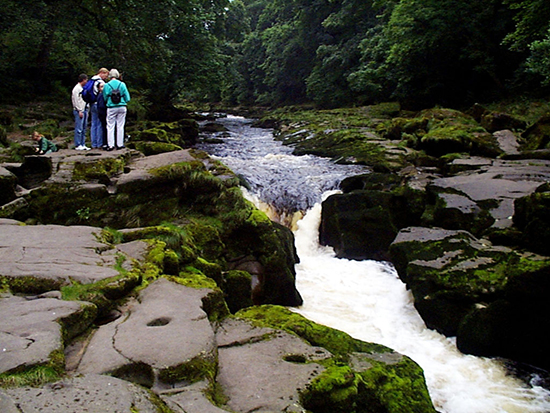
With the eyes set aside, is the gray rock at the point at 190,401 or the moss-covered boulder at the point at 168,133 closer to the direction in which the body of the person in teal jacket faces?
the moss-covered boulder

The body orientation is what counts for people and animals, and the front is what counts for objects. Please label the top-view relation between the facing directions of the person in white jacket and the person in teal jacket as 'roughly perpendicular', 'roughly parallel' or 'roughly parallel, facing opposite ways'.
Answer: roughly perpendicular

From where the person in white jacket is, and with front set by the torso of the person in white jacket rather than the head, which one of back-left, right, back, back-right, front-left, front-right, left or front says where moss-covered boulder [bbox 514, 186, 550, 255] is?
front-right

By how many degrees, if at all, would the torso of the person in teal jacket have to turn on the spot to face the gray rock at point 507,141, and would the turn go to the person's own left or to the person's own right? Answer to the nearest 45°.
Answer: approximately 90° to the person's own right

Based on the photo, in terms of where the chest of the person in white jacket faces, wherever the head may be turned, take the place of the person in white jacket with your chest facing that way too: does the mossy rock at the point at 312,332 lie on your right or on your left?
on your right

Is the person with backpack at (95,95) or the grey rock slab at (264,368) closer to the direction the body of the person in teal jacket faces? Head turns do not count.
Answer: the person with backpack

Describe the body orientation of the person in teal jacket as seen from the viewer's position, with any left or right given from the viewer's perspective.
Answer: facing away from the viewer

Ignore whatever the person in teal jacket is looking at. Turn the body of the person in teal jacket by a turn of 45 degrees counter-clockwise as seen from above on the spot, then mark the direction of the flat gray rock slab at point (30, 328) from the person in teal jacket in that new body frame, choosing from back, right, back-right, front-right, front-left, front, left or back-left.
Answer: back-left

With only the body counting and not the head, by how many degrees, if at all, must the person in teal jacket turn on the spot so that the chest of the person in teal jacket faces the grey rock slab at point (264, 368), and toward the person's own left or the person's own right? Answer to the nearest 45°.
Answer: approximately 180°

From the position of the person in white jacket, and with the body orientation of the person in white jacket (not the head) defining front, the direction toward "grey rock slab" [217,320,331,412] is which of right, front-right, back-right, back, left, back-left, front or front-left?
right

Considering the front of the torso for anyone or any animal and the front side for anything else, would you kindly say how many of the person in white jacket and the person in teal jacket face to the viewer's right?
1

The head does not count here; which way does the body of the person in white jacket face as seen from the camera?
to the viewer's right

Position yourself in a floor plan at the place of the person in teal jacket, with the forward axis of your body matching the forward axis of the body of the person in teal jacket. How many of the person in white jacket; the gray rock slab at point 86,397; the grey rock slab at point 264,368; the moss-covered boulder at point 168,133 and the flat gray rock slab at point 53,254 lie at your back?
3

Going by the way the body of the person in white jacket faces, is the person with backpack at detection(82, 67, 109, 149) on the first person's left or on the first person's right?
on the first person's right
